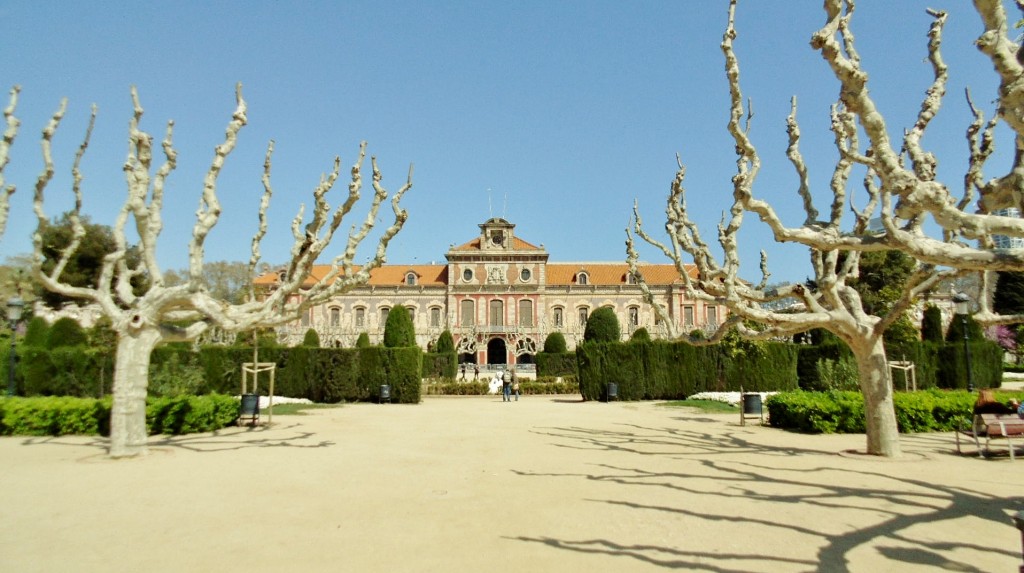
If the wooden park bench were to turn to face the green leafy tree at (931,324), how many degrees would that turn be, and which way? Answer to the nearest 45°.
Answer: approximately 45° to its right

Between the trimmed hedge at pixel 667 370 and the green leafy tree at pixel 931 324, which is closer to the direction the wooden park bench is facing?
the trimmed hedge

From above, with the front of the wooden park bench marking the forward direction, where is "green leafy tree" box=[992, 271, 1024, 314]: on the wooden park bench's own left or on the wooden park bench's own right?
on the wooden park bench's own right

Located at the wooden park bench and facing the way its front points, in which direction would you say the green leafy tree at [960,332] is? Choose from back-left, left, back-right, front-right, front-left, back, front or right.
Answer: front-right

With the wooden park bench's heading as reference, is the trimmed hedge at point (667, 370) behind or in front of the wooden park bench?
in front

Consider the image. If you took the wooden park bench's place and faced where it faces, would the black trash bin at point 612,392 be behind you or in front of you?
in front

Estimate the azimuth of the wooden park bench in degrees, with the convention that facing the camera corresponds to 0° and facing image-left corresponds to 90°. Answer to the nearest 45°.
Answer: approximately 135°
